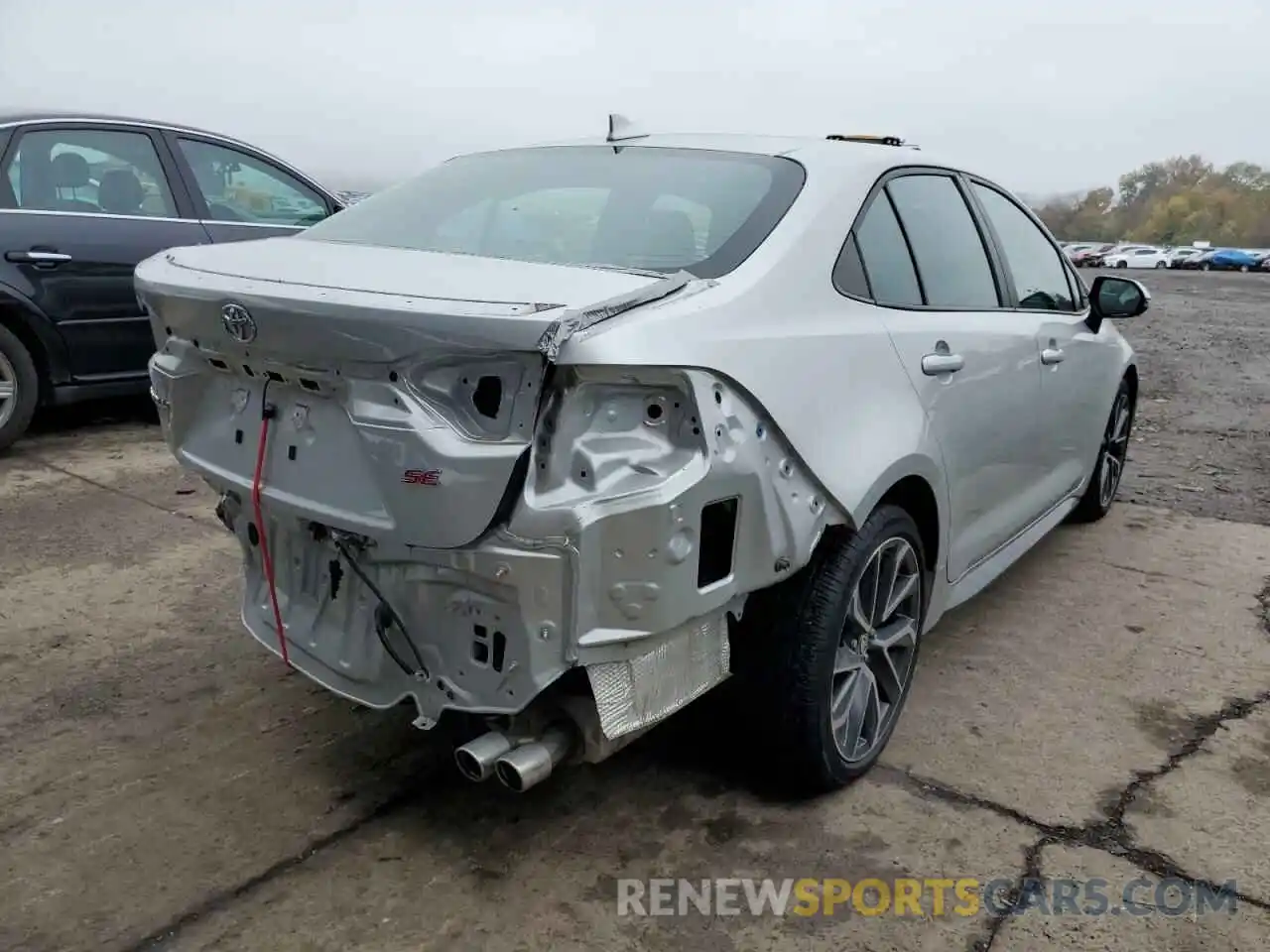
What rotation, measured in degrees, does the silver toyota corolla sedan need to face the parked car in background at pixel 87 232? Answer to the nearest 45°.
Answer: approximately 90° to its left

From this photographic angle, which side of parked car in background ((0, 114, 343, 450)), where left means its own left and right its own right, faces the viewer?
right

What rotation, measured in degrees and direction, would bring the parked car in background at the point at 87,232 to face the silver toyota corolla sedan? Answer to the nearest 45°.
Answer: approximately 90° to its right

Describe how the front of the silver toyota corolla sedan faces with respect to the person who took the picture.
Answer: facing away from the viewer and to the right of the viewer
